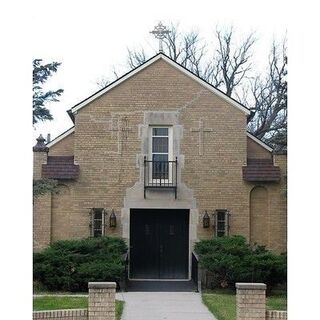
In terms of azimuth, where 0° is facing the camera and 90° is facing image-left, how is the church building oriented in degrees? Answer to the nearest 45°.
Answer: approximately 0°

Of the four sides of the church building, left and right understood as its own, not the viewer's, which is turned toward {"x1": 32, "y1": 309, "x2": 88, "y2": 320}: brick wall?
front

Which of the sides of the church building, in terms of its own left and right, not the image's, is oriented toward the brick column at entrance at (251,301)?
front

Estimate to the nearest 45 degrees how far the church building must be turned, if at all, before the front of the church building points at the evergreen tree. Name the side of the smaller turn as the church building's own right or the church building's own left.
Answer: approximately 45° to the church building's own right

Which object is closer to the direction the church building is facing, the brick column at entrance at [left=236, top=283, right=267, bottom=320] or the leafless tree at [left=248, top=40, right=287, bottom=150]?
the brick column at entrance

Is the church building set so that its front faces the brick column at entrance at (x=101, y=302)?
yes
